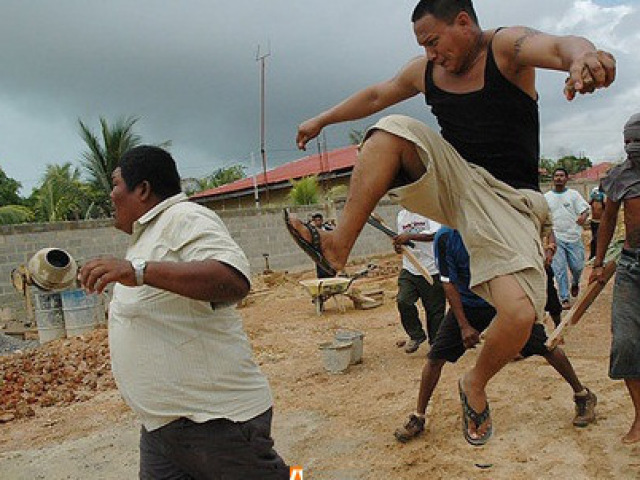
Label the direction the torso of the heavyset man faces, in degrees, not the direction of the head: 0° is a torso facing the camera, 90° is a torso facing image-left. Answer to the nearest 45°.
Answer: approximately 90°

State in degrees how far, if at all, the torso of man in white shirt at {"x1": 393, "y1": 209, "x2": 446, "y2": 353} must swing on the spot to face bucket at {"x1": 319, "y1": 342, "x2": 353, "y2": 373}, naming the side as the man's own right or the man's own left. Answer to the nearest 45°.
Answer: approximately 45° to the man's own right

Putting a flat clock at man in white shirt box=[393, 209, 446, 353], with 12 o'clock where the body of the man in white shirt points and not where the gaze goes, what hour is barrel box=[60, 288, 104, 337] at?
The barrel is roughly at 2 o'clock from the man in white shirt.

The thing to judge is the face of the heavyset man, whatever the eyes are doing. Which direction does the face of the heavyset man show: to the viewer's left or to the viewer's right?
to the viewer's left

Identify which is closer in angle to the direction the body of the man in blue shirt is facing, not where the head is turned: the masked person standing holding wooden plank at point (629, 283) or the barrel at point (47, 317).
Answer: the barrel

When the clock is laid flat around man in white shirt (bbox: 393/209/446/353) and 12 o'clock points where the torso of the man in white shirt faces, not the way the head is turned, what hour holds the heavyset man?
The heavyset man is roughly at 11 o'clock from the man in white shirt.

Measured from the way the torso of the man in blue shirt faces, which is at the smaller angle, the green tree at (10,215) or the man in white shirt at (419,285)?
the green tree
